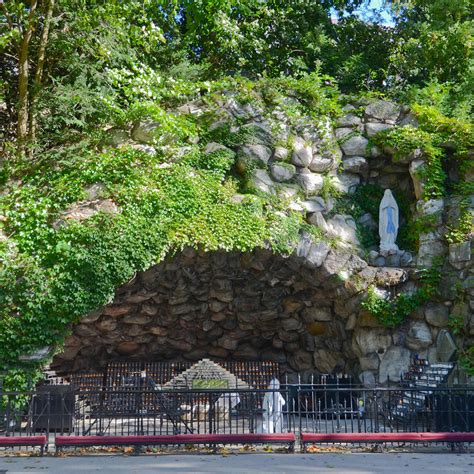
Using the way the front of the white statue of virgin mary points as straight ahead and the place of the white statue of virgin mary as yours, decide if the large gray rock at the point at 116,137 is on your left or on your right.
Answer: on your right

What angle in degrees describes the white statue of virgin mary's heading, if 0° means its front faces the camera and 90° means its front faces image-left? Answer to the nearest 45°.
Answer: approximately 0°

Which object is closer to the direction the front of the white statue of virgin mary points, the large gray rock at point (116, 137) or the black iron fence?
the black iron fence

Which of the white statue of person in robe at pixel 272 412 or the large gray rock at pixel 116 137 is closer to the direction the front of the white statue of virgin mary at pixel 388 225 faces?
the white statue of person in robe
